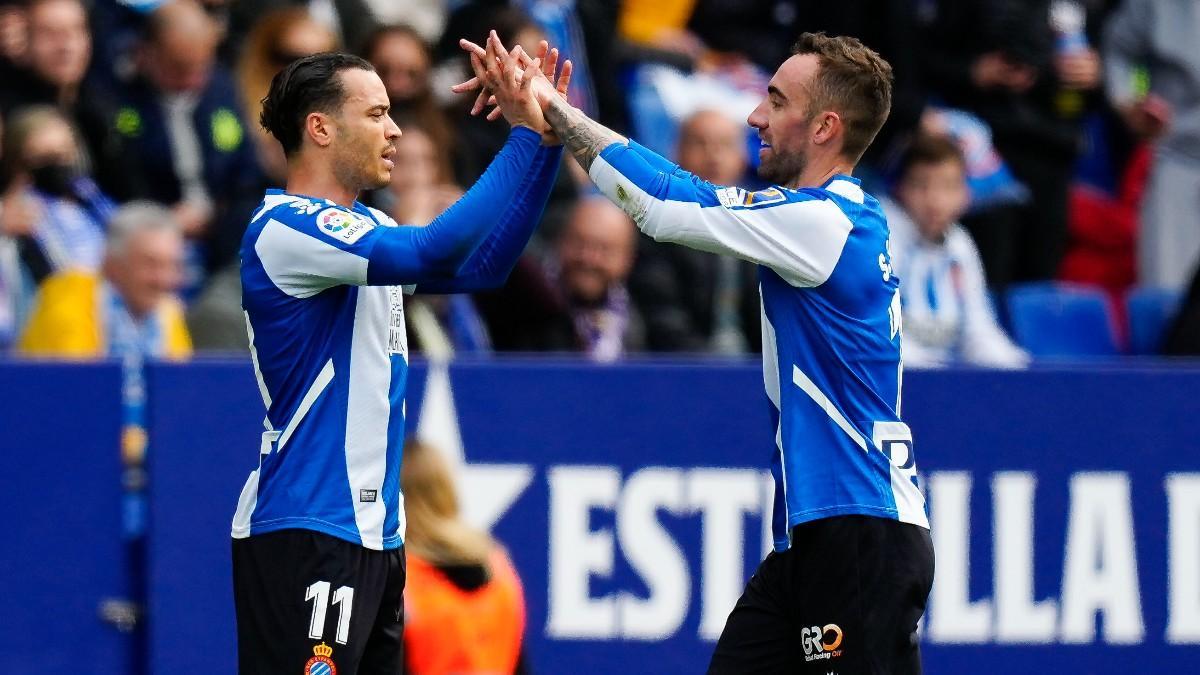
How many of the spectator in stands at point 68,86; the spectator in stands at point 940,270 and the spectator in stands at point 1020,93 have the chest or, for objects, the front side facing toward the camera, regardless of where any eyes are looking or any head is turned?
3

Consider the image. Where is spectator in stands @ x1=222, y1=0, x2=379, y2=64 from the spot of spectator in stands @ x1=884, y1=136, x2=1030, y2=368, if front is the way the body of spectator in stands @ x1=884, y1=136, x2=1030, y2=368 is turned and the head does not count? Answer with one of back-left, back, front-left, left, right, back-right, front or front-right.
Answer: right

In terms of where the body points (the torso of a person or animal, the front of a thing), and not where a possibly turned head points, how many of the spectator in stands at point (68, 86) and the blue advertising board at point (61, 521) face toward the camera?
2

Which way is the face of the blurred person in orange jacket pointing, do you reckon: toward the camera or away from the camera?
away from the camera

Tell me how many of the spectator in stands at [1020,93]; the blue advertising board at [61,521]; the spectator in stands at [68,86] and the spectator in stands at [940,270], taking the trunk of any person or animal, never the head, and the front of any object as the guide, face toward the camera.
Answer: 4

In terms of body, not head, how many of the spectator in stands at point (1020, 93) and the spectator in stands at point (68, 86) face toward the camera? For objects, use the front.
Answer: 2

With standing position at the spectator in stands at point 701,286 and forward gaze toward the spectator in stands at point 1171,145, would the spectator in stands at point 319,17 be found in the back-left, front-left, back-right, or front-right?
back-left

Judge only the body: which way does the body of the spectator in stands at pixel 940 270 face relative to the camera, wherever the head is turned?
toward the camera

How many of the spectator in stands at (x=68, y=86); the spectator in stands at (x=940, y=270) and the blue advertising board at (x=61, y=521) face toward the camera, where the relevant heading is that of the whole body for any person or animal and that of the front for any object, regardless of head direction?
3

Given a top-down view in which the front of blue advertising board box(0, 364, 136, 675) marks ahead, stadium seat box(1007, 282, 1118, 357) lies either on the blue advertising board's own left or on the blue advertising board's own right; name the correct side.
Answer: on the blue advertising board's own left

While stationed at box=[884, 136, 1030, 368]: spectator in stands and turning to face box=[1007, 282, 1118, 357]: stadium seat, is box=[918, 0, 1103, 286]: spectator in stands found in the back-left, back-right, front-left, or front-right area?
front-left

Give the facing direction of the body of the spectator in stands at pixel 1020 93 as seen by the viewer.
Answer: toward the camera

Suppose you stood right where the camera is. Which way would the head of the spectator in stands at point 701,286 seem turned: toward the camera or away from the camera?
toward the camera

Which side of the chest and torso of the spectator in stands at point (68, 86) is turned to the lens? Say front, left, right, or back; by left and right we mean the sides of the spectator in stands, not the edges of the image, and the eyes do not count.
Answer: front
